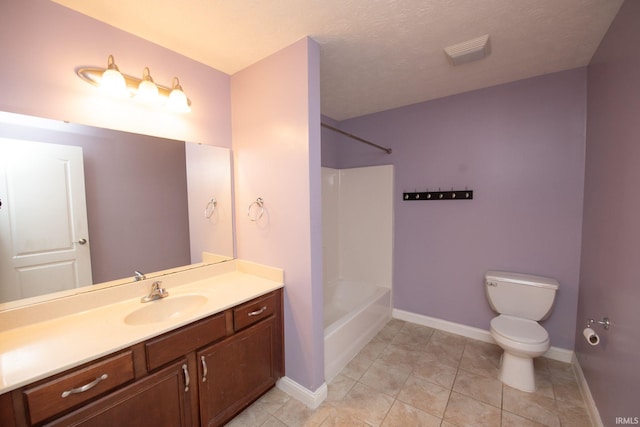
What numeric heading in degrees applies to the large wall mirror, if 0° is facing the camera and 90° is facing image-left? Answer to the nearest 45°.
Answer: approximately 315°

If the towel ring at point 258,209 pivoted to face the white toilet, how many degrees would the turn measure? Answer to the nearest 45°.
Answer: approximately 135° to its left

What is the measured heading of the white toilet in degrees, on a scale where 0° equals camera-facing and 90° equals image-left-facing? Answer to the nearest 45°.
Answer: approximately 0°

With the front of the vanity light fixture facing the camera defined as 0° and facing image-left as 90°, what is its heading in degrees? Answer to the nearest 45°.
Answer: approximately 315°

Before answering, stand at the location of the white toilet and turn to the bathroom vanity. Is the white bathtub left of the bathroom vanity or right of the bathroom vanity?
right
